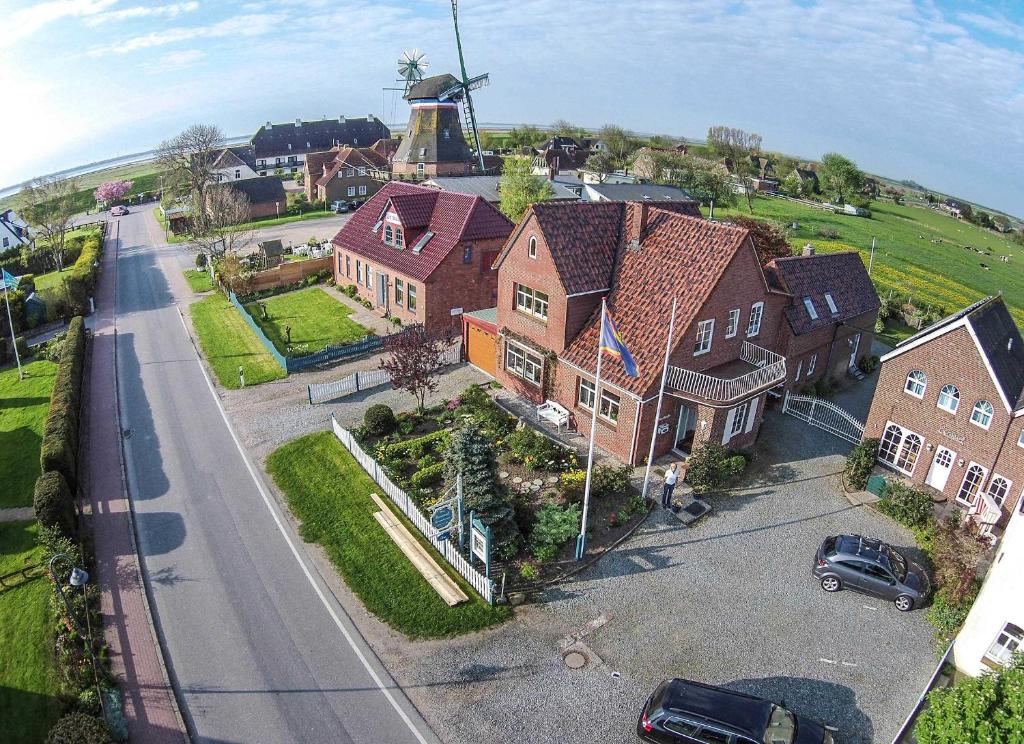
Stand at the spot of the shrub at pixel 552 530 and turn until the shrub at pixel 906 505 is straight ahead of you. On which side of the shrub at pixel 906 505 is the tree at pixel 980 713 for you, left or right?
right

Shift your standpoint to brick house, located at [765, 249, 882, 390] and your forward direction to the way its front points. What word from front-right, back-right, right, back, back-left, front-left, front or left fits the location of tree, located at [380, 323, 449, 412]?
right

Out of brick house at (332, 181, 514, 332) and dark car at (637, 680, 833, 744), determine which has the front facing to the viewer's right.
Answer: the dark car

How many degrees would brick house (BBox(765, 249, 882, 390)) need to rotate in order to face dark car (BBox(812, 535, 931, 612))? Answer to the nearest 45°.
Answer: approximately 45° to its right

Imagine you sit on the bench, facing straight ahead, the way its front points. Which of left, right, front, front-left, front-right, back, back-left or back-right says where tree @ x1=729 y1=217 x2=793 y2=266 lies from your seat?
back

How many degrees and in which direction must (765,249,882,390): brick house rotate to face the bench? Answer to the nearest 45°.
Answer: approximately 90° to its right

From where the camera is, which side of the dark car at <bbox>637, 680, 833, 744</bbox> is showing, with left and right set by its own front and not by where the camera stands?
right

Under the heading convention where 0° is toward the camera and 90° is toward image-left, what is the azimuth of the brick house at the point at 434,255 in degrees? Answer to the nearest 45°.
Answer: approximately 45°

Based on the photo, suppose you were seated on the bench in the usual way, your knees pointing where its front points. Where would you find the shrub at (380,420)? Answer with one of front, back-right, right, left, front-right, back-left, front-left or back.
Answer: front-right

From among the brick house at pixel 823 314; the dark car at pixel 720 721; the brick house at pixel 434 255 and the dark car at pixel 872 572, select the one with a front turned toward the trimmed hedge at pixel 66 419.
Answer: the brick house at pixel 434 255

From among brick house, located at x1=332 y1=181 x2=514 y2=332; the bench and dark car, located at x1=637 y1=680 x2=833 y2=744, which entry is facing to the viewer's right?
the dark car

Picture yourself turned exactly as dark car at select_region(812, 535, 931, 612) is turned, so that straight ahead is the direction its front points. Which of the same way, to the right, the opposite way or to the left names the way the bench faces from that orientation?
to the right

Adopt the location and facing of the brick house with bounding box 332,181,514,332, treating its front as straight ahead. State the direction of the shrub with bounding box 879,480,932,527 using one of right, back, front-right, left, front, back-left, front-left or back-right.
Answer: left

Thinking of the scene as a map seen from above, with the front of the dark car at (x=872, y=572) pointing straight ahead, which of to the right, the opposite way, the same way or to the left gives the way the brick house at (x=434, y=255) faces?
to the right

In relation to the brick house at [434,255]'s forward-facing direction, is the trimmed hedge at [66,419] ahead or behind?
ahead
